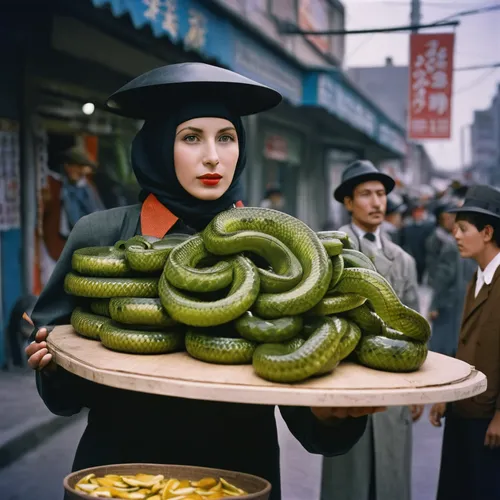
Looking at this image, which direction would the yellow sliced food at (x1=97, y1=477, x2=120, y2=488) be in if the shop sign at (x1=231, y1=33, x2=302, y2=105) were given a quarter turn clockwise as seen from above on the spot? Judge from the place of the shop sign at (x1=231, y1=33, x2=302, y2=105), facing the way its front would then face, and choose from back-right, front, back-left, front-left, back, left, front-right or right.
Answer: front-left

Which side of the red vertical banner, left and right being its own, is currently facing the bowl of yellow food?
front

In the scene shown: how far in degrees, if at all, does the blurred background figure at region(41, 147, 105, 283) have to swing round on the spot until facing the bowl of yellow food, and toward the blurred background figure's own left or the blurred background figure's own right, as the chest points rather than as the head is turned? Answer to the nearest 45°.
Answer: approximately 45° to the blurred background figure's own right

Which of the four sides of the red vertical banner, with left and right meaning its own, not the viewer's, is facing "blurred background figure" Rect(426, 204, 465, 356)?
front

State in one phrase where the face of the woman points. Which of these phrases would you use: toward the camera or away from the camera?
toward the camera

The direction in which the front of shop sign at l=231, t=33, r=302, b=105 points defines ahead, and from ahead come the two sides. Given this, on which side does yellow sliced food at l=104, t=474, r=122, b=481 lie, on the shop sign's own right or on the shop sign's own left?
on the shop sign's own right

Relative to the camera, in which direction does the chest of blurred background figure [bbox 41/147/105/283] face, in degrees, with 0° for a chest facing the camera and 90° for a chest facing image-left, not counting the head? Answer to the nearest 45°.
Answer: approximately 315°

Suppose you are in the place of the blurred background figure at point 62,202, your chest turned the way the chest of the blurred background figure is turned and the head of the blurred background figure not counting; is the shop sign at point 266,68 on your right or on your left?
on your left

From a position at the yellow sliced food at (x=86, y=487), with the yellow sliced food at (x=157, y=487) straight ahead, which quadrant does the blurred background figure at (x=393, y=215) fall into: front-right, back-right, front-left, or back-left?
front-left

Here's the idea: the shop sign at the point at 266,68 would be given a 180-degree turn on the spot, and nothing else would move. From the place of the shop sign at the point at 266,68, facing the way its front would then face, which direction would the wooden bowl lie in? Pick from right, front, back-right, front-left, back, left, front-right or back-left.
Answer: back-left

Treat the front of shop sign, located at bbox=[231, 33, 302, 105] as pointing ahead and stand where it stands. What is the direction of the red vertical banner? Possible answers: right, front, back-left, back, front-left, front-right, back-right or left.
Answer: left

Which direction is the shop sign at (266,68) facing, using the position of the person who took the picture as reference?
facing the viewer and to the right of the viewer

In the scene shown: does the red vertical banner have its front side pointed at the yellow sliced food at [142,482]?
yes

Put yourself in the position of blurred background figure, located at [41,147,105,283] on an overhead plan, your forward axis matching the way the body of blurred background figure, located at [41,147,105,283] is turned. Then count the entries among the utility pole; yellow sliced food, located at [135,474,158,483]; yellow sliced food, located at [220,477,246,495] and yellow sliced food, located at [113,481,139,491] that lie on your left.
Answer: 1

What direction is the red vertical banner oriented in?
toward the camera

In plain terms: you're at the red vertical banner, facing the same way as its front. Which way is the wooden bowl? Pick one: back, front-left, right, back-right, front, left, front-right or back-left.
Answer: front

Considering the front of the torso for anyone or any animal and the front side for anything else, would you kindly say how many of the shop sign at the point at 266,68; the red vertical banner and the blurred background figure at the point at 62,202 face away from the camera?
0

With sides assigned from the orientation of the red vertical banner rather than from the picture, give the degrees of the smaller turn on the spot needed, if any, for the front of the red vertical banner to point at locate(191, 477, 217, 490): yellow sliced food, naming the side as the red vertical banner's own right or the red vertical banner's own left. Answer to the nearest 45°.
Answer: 0° — it already faces it
